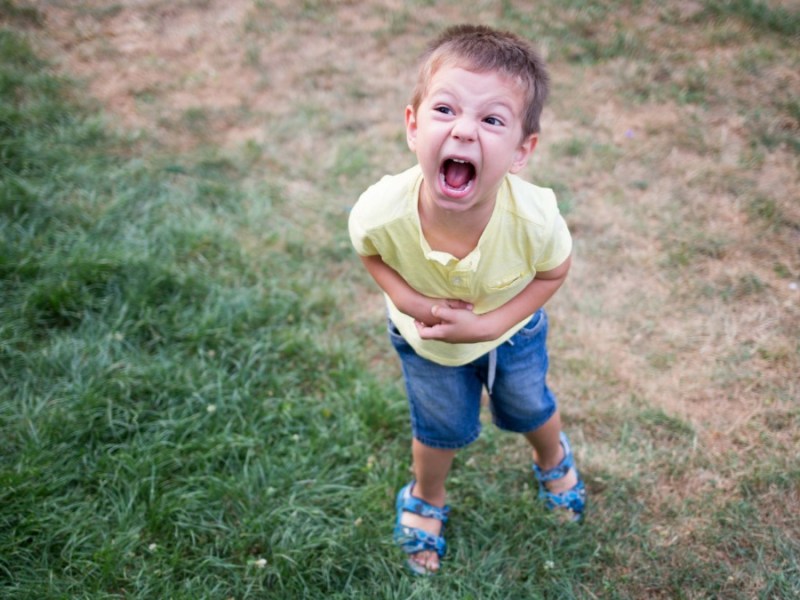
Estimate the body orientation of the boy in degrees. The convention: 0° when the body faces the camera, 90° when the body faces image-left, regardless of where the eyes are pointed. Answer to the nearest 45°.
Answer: approximately 0°
